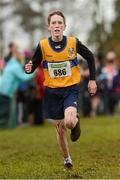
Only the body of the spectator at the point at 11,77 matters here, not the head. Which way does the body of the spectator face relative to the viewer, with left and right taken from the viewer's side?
facing to the right of the viewer

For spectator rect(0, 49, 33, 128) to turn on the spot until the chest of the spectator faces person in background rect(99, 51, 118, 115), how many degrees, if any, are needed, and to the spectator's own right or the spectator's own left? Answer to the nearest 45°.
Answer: approximately 45° to the spectator's own left
